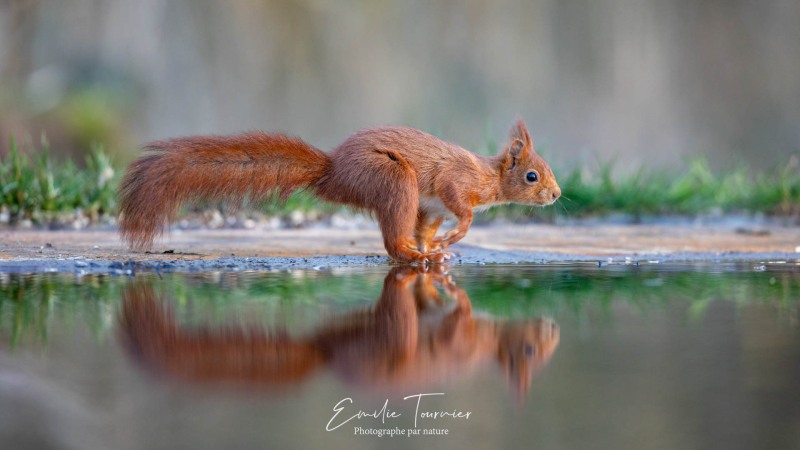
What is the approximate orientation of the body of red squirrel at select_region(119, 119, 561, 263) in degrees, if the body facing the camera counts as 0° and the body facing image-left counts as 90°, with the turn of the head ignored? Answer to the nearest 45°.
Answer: approximately 270°
